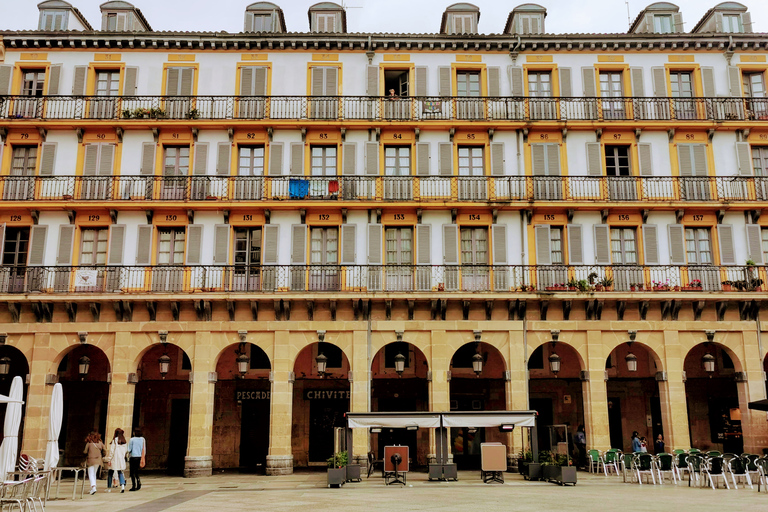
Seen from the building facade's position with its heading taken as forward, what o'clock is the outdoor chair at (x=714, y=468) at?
The outdoor chair is roughly at 10 o'clock from the building facade.

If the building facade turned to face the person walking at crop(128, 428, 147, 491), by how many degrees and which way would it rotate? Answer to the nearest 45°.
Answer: approximately 45° to its right
